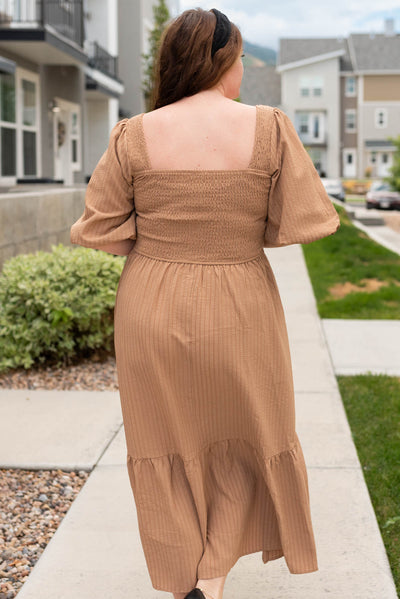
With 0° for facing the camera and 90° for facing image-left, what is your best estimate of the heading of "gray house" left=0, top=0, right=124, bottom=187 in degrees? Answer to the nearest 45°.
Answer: approximately 315°

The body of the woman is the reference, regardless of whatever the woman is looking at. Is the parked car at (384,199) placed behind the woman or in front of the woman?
in front

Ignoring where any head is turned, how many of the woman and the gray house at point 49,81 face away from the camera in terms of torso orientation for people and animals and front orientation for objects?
1

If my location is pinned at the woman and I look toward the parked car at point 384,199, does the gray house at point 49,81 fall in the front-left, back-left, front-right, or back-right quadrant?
front-left

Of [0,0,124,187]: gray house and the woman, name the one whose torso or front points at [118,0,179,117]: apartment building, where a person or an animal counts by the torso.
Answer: the woman

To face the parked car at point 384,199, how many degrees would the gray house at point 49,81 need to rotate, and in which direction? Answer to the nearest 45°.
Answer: approximately 90° to its left

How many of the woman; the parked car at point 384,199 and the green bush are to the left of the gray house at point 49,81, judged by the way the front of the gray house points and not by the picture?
1

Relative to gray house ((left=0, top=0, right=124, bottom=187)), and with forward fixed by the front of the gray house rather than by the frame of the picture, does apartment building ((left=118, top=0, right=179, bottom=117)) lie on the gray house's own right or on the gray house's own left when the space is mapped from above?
on the gray house's own left

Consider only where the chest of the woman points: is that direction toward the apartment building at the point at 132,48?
yes

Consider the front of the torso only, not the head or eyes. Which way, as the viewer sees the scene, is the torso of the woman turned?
away from the camera

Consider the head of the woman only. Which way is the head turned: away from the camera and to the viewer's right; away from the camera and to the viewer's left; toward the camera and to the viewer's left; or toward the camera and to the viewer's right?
away from the camera and to the viewer's right
